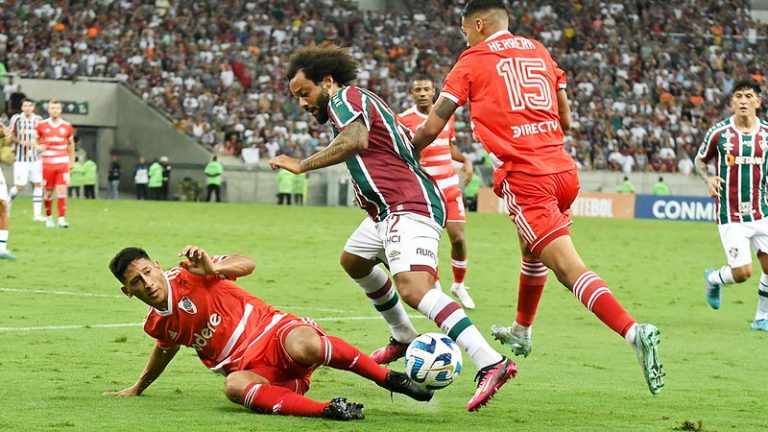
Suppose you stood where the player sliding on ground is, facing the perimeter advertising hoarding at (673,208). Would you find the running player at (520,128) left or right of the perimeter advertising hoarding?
right

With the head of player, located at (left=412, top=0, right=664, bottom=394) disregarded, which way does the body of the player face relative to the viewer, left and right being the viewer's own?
facing away from the viewer and to the left of the viewer

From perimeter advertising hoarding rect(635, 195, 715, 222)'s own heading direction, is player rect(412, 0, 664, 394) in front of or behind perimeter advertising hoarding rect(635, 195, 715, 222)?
in front

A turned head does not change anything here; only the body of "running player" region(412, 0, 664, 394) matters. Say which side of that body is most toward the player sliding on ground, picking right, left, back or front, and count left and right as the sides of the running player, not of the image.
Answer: left

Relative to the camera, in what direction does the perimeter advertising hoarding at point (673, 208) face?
facing the viewer

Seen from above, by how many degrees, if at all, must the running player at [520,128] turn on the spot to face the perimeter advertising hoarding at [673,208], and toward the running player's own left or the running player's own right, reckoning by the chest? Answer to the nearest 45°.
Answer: approximately 45° to the running player's own right

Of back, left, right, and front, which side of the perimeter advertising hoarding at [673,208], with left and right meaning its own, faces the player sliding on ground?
front

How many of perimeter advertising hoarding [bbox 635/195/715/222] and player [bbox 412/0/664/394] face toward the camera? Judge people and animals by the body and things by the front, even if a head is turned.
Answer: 1

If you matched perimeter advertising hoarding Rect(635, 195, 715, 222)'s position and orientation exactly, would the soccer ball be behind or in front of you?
in front
